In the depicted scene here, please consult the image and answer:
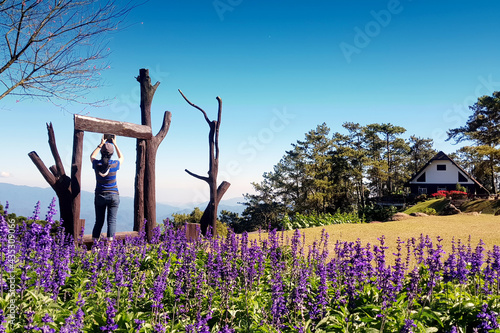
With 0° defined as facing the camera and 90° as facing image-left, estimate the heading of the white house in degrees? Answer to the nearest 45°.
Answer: approximately 0°

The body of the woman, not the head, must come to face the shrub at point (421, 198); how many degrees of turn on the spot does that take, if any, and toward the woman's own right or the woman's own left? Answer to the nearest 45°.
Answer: approximately 45° to the woman's own right

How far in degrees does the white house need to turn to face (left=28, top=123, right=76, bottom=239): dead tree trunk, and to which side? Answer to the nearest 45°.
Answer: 0° — it already faces it

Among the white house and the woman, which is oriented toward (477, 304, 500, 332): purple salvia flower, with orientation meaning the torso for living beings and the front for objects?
the white house

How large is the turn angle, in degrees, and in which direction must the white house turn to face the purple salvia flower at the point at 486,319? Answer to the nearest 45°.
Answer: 0° — it already faces it

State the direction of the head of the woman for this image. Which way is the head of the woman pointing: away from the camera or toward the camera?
away from the camera

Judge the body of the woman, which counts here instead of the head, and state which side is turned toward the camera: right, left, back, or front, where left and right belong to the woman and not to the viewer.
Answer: back

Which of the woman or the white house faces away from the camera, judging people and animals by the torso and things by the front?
the woman

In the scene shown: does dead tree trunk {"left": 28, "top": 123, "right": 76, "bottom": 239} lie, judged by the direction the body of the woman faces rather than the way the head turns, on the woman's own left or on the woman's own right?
on the woman's own left

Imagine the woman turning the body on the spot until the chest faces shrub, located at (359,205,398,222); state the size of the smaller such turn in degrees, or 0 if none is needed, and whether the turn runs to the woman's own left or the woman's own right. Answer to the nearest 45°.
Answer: approximately 45° to the woman's own right

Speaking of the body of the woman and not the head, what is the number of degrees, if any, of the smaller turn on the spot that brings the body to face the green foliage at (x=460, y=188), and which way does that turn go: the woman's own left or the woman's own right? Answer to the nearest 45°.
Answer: approximately 45° to the woman's own right

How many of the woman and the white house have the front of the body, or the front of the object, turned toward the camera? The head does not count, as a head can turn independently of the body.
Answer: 1
